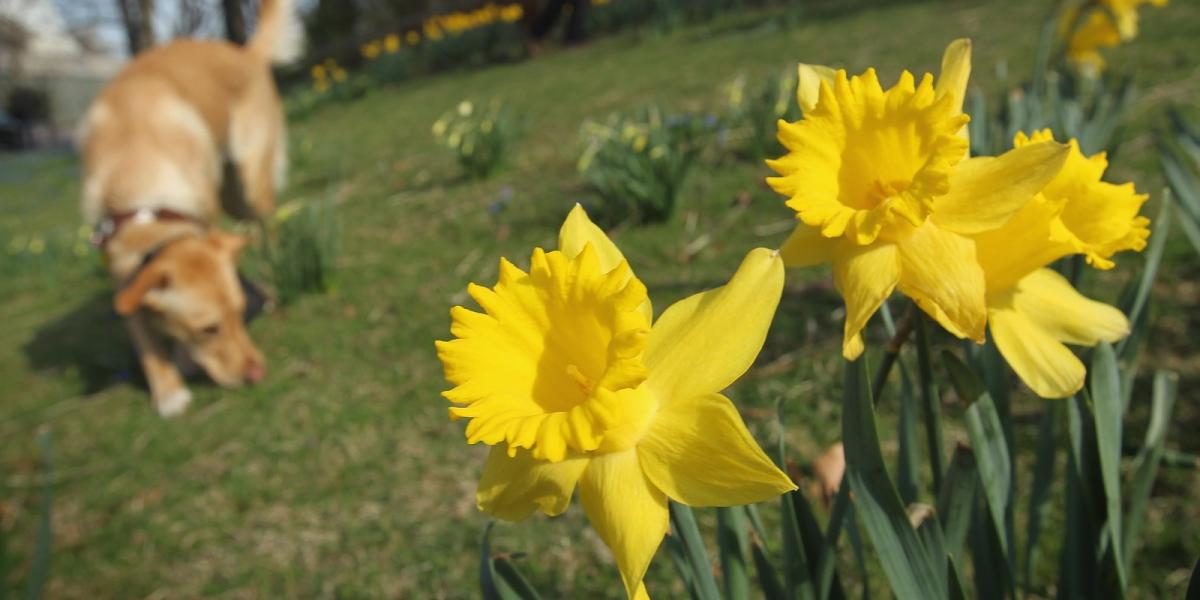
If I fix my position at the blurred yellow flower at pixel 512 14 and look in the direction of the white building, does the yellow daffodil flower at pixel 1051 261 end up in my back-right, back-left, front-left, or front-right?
back-left

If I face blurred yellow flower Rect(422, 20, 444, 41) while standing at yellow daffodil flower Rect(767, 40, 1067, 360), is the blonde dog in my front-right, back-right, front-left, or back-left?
front-left

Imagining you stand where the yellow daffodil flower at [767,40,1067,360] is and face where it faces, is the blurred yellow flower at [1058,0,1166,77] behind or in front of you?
behind

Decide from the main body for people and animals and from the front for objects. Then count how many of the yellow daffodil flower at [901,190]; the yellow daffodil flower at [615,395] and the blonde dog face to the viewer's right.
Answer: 0

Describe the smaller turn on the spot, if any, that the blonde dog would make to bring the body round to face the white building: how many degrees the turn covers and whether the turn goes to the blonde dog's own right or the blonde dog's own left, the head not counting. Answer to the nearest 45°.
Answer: approximately 135° to the blonde dog's own right

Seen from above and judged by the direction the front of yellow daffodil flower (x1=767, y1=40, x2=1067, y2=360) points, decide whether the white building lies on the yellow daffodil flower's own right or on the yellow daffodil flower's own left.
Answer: on the yellow daffodil flower's own right

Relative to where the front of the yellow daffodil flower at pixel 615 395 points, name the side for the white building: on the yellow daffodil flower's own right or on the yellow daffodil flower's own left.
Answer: on the yellow daffodil flower's own right

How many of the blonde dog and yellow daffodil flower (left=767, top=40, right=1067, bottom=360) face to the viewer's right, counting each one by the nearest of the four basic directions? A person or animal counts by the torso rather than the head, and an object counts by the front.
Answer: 0

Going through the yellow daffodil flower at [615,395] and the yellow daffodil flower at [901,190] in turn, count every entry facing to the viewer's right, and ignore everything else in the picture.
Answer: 0

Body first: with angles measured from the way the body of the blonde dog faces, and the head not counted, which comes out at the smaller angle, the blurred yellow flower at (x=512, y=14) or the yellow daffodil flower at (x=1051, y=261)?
the yellow daffodil flower

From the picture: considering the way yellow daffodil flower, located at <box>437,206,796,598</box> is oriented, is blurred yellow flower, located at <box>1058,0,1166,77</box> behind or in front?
behind

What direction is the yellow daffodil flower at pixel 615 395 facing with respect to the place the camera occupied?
facing the viewer and to the left of the viewer
